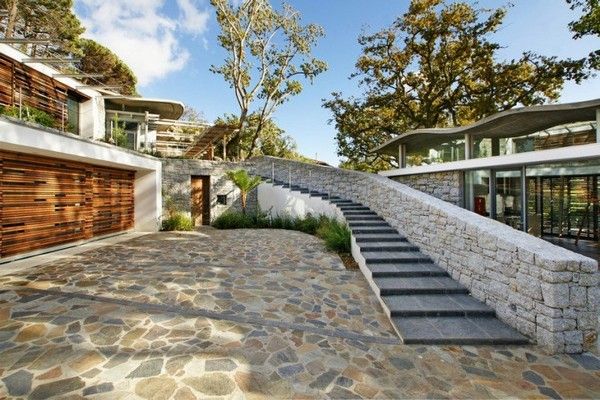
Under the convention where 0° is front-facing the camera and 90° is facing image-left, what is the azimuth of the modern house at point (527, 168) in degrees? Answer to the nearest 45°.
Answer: approximately 45°

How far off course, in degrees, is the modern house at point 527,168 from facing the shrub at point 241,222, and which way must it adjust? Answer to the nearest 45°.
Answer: approximately 45° to its right

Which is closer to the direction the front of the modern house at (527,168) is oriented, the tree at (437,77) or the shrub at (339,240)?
the shrub

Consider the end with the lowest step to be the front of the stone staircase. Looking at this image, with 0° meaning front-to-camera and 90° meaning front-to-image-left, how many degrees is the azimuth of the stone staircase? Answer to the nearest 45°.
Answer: approximately 0°
